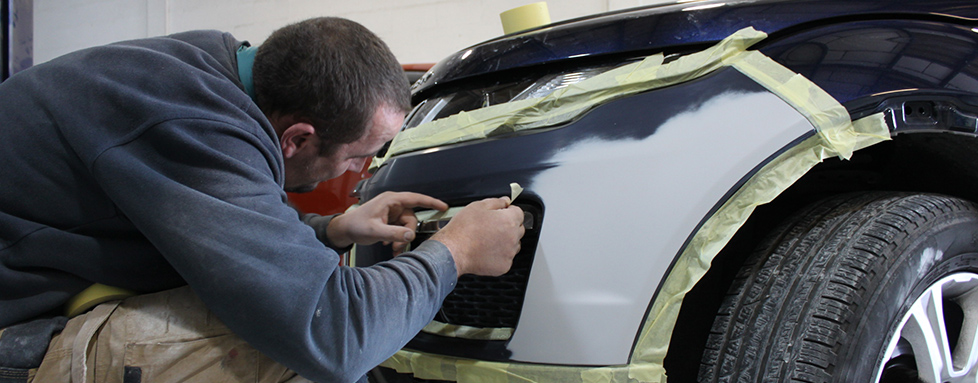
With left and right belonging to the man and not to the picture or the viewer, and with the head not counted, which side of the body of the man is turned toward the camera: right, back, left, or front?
right

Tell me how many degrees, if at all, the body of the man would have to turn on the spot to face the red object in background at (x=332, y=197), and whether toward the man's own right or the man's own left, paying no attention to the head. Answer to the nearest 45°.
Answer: approximately 90° to the man's own left

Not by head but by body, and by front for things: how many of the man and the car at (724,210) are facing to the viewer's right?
1
